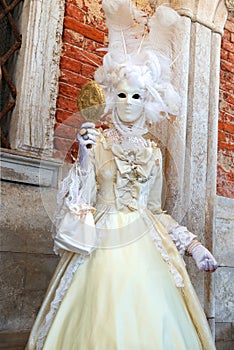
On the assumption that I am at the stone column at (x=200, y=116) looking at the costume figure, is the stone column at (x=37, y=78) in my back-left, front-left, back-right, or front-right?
front-right

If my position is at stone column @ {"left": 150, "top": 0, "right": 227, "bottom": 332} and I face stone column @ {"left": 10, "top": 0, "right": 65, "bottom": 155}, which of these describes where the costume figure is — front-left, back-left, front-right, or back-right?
front-left

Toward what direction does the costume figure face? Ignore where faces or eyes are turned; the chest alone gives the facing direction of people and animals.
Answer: toward the camera

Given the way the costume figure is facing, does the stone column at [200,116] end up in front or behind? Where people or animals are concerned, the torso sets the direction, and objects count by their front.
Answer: behind
